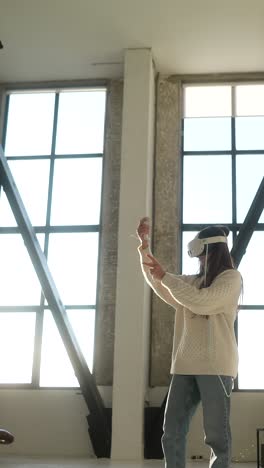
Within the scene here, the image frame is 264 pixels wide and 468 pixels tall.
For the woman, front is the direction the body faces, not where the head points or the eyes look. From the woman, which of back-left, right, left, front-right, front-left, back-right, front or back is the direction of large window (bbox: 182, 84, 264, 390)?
back-right

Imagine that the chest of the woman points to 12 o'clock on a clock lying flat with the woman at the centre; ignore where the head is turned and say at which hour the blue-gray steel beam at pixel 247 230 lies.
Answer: The blue-gray steel beam is roughly at 5 o'clock from the woman.

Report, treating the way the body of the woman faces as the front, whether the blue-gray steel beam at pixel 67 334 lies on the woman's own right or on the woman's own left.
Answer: on the woman's own right

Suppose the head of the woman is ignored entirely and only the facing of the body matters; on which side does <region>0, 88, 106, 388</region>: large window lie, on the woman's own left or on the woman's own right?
on the woman's own right

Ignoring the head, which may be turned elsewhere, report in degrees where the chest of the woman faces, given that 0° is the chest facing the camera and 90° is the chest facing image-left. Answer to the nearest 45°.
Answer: approximately 45°
